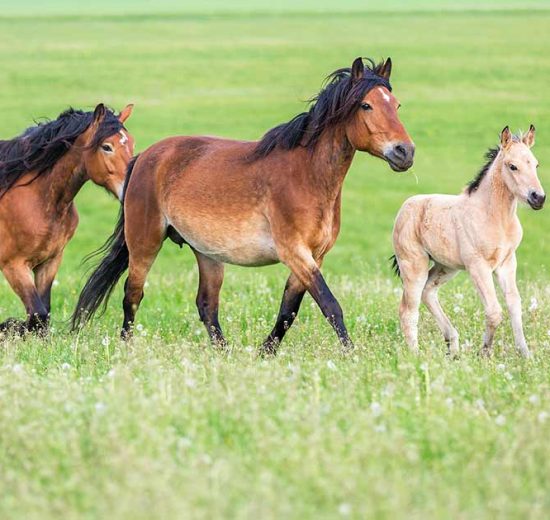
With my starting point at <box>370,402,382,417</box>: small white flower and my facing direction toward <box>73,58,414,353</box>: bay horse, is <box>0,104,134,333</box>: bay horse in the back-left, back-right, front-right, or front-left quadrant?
front-left

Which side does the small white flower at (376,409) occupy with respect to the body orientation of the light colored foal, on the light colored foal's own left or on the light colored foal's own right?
on the light colored foal's own right

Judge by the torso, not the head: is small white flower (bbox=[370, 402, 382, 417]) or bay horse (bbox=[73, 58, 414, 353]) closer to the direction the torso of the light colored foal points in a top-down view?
the small white flower

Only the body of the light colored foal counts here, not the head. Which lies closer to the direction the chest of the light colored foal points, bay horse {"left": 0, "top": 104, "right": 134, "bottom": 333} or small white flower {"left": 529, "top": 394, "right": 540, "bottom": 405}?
the small white flower

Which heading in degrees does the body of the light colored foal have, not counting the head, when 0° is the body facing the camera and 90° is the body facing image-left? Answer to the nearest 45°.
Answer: approximately 315°

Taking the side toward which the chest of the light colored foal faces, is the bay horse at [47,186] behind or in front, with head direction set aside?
behind

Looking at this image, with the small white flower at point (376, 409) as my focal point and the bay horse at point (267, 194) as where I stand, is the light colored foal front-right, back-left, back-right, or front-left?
front-left

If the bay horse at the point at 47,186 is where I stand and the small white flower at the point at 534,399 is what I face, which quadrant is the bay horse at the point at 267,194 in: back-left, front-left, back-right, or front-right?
front-left

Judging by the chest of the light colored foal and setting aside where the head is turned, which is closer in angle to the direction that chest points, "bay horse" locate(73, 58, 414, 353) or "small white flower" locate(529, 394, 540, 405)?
the small white flower

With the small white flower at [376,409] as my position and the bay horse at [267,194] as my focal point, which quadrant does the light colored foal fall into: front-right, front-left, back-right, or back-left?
front-right
